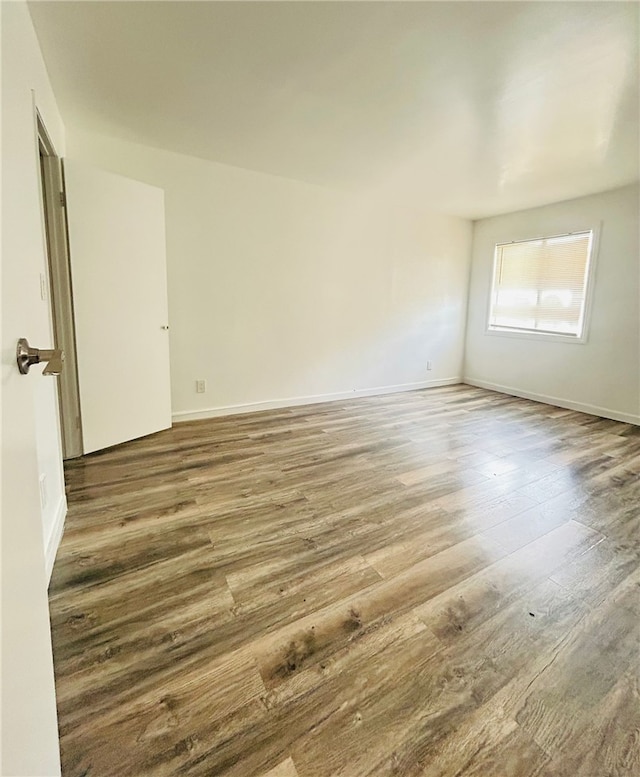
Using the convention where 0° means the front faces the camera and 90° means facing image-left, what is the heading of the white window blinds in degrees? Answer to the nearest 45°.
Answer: approximately 45°

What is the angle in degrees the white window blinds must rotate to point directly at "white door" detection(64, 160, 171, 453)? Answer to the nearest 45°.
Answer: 0° — it already faces it
